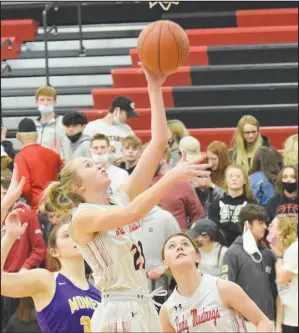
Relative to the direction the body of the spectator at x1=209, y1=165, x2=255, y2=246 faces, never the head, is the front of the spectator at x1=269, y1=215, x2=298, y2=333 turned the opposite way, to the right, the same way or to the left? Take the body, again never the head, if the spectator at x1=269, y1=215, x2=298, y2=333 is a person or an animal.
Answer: to the right

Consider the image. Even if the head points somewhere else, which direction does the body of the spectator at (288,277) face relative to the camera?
to the viewer's left

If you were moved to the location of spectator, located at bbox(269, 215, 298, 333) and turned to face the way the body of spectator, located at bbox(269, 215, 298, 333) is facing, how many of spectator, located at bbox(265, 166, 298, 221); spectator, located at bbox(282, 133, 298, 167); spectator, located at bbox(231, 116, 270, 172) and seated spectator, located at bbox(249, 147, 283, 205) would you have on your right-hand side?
4

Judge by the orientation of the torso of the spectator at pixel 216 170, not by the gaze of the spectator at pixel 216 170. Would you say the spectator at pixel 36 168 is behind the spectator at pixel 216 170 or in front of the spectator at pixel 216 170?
in front

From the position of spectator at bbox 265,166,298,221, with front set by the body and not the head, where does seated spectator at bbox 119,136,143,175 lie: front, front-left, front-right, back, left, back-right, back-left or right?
right

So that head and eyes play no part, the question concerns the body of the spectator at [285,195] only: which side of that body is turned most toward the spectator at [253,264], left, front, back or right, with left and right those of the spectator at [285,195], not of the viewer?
front

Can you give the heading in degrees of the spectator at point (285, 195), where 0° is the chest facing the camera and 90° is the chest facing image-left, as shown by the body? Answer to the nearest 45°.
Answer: approximately 0°

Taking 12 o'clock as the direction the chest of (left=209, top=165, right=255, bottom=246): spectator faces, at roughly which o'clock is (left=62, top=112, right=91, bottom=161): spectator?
(left=62, top=112, right=91, bottom=161): spectator is roughly at 4 o'clock from (left=209, top=165, right=255, bottom=246): spectator.
